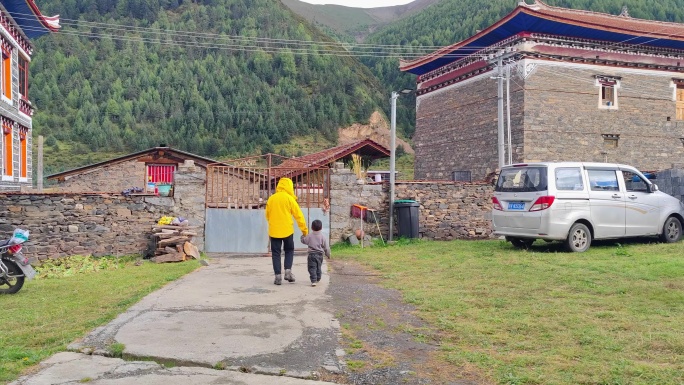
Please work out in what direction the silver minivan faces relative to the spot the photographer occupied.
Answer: facing away from the viewer and to the right of the viewer

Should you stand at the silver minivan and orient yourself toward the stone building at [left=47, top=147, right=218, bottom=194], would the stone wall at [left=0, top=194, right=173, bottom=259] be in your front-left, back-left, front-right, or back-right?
front-left

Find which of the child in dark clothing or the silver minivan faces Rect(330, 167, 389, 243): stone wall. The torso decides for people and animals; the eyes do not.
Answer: the child in dark clothing

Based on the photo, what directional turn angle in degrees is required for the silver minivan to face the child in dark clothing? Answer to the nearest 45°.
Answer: approximately 180°

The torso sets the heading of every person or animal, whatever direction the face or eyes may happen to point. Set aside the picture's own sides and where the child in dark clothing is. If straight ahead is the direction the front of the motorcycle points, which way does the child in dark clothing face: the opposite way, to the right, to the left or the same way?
to the right

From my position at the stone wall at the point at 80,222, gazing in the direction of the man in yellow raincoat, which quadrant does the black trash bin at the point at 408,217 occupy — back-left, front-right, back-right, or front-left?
front-left

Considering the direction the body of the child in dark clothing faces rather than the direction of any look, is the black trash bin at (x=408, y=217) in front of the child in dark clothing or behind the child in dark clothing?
in front

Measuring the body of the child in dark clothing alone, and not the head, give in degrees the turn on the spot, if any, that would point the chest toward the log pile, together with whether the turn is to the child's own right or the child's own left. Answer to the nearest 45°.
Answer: approximately 45° to the child's own left

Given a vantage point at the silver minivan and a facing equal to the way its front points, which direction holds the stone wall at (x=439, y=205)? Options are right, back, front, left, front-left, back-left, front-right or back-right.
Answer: left

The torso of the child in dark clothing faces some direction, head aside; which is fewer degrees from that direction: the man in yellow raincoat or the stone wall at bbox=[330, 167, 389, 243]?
the stone wall

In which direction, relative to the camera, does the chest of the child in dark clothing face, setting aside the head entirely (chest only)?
away from the camera

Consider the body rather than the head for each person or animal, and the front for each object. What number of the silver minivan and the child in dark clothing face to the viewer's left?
0

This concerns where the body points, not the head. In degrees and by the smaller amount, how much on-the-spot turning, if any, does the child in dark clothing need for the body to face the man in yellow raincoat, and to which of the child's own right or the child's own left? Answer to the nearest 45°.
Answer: approximately 90° to the child's own left
